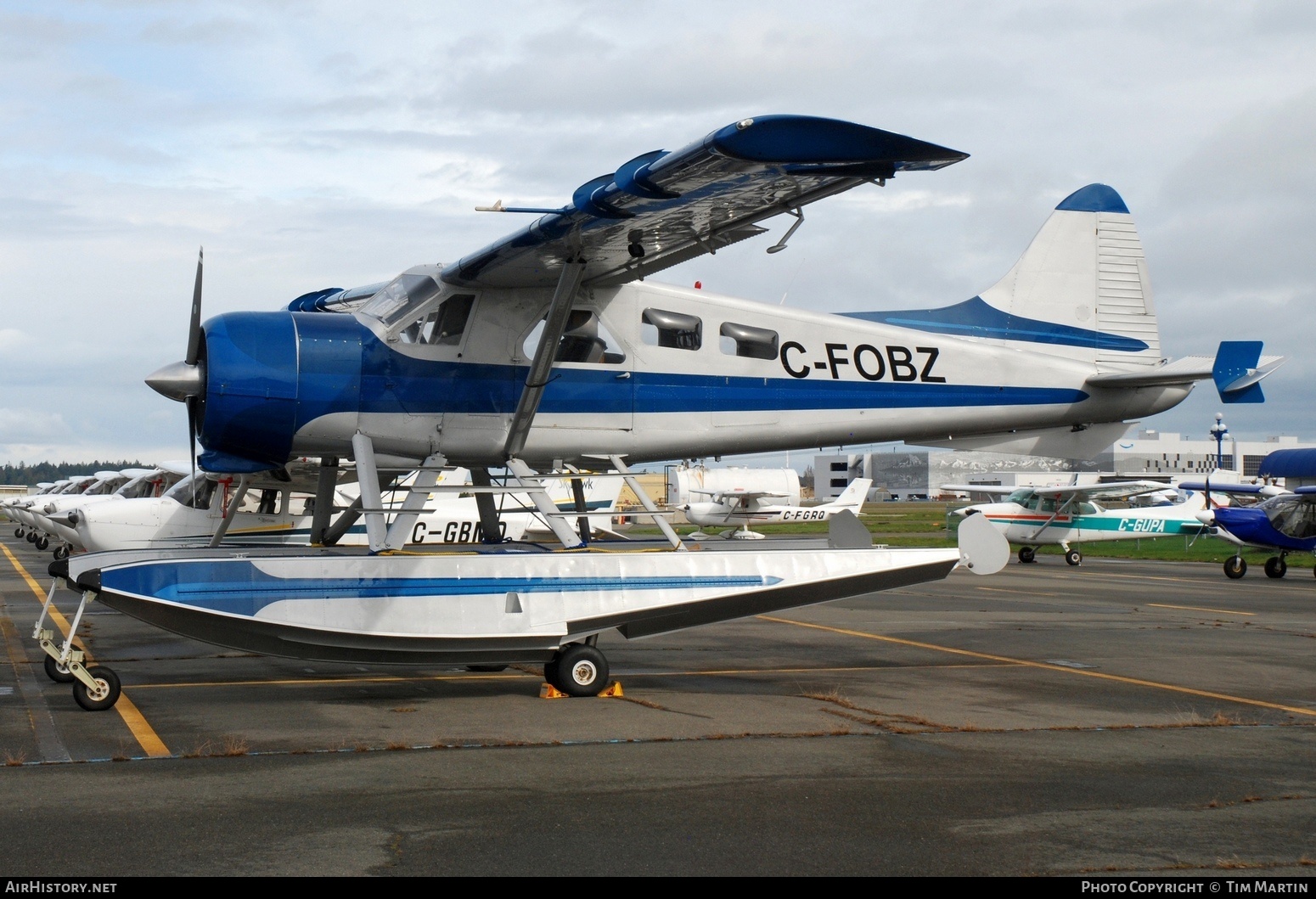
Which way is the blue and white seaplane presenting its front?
to the viewer's left

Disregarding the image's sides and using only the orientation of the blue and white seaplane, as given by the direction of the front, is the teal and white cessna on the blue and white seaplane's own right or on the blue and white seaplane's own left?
on the blue and white seaplane's own right

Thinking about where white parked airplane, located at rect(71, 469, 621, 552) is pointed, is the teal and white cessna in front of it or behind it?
behind

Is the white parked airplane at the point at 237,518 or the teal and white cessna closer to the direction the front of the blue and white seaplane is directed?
the white parked airplane

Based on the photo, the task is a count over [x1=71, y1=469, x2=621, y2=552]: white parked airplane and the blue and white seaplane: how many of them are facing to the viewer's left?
2

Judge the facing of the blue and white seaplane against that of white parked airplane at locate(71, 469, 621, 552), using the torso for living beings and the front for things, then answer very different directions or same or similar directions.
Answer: same or similar directions

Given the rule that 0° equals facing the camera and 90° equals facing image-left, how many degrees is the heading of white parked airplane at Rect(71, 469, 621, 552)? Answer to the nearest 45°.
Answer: approximately 90°

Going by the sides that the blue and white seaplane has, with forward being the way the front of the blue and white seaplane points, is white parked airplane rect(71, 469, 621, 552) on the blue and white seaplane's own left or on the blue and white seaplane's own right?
on the blue and white seaplane's own right
